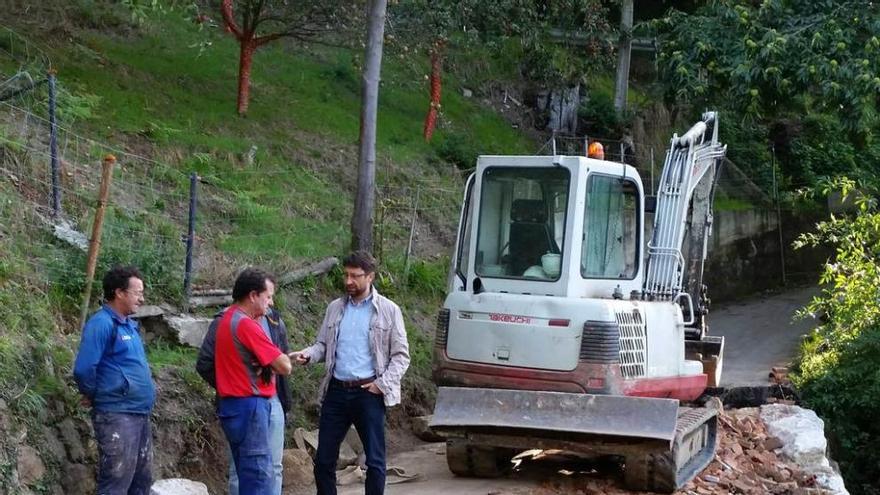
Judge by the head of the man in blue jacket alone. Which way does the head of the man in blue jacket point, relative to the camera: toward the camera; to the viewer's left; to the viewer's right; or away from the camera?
to the viewer's right

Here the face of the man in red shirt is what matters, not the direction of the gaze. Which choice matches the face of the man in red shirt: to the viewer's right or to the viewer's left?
to the viewer's right
